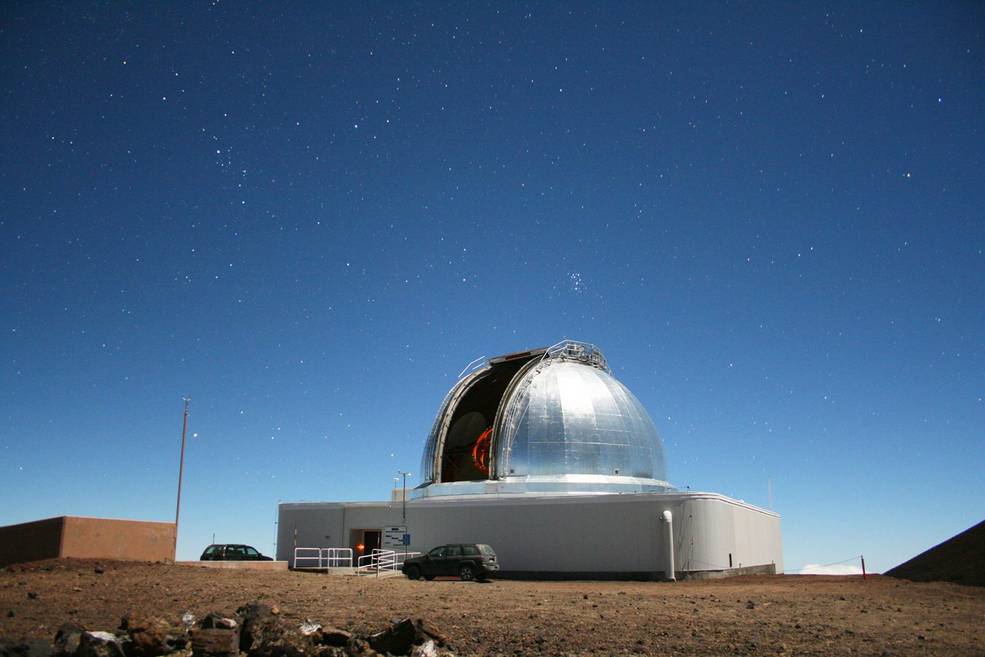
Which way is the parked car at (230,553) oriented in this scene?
to the viewer's right

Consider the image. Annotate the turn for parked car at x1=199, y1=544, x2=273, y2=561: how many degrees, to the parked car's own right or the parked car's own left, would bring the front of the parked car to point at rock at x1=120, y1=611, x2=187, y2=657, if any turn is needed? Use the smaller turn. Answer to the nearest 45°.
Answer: approximately 90° to the parked car's own right

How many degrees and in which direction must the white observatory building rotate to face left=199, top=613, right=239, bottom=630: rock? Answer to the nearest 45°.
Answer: approximately 45° to its left

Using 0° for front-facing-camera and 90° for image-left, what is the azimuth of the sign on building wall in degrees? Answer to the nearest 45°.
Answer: approximately 0°

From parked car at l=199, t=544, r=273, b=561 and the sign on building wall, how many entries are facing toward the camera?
1

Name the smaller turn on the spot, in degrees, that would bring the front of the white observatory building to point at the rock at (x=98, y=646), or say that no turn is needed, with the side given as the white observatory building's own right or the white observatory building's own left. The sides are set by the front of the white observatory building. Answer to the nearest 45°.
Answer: approximately 45° to the white observatory building's own left

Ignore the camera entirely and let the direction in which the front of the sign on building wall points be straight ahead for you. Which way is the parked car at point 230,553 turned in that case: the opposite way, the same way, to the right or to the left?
to the left

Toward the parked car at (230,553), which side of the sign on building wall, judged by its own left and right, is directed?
right

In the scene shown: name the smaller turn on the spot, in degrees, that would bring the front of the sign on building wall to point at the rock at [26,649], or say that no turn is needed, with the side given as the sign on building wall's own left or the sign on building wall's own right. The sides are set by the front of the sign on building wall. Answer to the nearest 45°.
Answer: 0° — it already faces it
